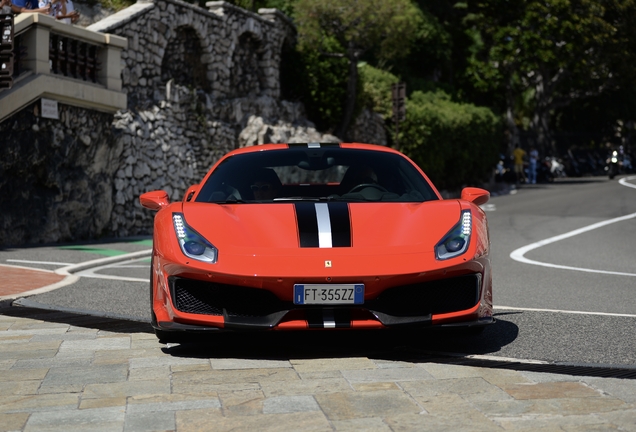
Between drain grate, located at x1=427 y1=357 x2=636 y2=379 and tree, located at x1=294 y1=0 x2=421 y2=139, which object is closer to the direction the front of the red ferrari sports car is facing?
the drain grate

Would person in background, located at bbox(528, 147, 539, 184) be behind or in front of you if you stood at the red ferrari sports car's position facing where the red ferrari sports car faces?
behind

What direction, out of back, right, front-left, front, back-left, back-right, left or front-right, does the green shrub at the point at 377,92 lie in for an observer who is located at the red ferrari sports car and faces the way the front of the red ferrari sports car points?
back

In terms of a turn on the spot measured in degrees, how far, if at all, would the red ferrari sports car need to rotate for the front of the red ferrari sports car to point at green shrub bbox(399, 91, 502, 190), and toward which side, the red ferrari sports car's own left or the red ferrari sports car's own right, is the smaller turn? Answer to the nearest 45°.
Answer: approximately 180°

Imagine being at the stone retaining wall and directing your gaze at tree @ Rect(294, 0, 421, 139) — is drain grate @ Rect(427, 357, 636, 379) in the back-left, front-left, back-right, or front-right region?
back-right

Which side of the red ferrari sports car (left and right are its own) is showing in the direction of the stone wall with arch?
back

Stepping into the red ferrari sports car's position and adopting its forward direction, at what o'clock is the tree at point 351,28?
The tree is roughly at 6 o'clock from the red ferrari sports car.

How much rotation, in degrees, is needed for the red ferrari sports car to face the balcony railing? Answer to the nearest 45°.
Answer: approximately 180°

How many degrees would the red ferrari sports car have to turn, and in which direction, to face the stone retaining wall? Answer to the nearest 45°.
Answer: approximately 180°

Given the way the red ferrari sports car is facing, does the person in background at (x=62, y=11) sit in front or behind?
behind

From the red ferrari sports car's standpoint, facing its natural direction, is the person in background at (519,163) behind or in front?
behind

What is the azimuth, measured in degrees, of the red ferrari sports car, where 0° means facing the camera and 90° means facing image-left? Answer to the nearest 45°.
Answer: approximately 0°

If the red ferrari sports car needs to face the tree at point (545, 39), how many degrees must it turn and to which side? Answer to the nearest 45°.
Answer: approximately 180°
